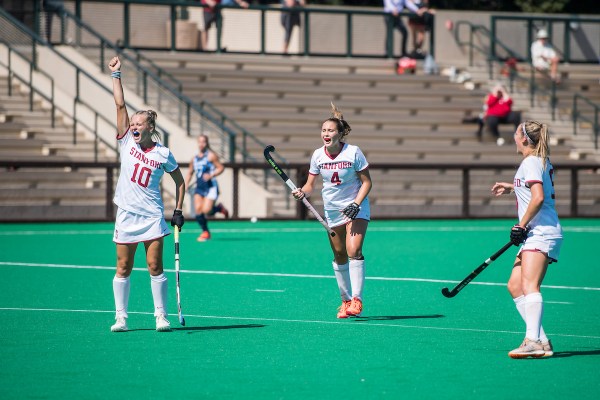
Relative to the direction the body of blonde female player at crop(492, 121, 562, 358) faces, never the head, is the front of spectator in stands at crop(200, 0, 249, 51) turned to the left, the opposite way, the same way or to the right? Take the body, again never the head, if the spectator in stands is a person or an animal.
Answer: to the left

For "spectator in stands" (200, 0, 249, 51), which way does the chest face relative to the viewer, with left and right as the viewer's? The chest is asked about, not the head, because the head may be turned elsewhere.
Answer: facing the viewer

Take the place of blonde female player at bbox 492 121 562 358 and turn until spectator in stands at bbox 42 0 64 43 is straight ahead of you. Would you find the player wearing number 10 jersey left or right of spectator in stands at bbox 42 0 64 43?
left

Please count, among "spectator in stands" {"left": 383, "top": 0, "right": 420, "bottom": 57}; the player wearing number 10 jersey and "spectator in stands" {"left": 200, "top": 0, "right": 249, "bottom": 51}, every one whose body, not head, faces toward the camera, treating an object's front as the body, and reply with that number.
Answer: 3

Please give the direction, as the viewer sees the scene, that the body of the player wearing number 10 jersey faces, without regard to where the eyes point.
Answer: toward the camera

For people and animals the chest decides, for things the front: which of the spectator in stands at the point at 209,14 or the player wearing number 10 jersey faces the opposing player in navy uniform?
the spectator in stands

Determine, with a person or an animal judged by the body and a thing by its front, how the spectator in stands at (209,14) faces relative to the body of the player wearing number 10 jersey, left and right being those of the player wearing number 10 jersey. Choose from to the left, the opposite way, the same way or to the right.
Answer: the same way

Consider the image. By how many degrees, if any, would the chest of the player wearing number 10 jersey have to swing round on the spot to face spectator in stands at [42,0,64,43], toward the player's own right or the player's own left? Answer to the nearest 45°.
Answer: approximately 180°

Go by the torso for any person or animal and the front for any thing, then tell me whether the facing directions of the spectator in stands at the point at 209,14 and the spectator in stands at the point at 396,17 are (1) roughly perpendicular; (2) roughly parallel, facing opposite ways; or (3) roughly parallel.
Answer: roughly parallel

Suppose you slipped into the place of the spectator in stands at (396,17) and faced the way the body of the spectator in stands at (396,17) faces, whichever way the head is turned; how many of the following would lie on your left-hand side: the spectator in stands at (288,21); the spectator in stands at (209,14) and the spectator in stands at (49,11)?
0

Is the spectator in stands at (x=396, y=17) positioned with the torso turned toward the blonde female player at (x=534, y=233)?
yes

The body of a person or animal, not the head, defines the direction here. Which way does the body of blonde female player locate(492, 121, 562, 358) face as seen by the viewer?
to the viewer's left

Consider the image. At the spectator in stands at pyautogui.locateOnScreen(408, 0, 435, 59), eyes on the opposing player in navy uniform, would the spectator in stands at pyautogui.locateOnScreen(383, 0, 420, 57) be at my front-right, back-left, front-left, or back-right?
front-right

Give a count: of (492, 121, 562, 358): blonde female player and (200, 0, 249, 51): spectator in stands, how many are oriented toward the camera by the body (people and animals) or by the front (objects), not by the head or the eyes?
1

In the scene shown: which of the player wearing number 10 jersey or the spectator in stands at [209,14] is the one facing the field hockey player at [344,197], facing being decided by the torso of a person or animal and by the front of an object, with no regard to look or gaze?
the spectator in stands

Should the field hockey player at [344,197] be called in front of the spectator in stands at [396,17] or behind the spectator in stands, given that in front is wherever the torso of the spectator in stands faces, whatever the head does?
in front

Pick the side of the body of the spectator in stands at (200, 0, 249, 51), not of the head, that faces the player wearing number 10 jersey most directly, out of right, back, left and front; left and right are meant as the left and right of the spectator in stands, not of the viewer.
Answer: front

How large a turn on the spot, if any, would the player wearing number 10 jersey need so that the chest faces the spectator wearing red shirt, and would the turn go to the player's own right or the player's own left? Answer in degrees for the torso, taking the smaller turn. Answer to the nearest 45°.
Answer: approximately 135° to the player's own left

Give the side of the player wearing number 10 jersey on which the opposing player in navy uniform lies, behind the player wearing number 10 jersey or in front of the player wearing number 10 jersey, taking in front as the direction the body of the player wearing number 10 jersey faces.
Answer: behind

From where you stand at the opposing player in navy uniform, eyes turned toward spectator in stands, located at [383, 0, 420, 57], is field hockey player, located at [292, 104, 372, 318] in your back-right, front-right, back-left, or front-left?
back-right
